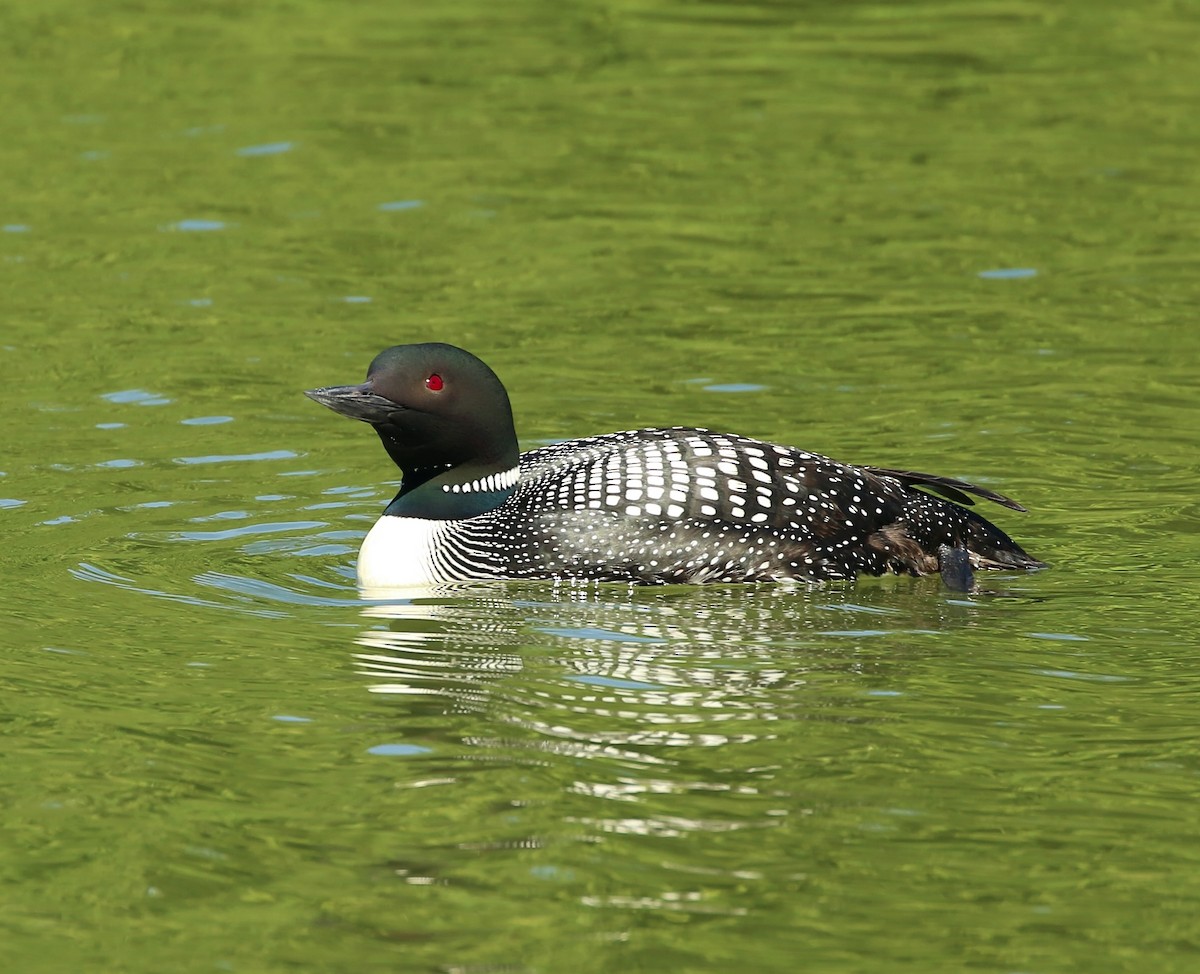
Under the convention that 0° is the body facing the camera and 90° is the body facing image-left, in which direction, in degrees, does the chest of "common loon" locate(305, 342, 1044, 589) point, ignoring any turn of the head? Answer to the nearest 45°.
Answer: approximately 90°
